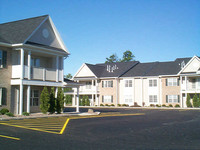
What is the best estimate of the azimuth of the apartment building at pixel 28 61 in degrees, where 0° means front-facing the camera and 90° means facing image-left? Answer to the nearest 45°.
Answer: approximately 315°

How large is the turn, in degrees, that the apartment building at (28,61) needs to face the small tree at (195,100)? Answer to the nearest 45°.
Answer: approximately 90° to its left
